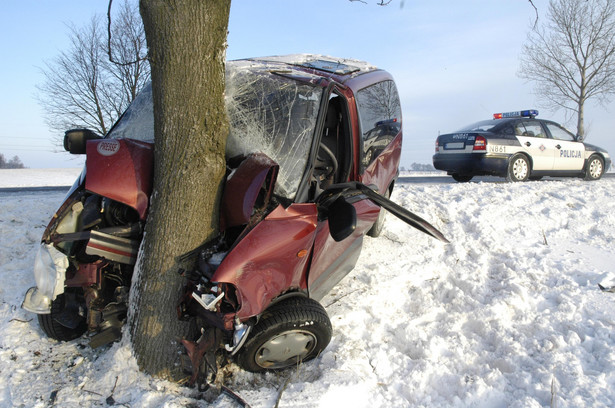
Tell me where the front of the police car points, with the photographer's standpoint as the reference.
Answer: facing away from the viewer and to the right of the viewer

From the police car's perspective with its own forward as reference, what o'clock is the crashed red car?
The crashed red car is roughly at 5 o'clock from the police car.

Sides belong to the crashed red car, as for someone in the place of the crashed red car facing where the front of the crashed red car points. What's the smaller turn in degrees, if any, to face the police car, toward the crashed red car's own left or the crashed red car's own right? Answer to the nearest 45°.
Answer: approximately 180°

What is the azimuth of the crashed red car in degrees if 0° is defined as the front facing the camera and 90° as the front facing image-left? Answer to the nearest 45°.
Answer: approximately 45°
